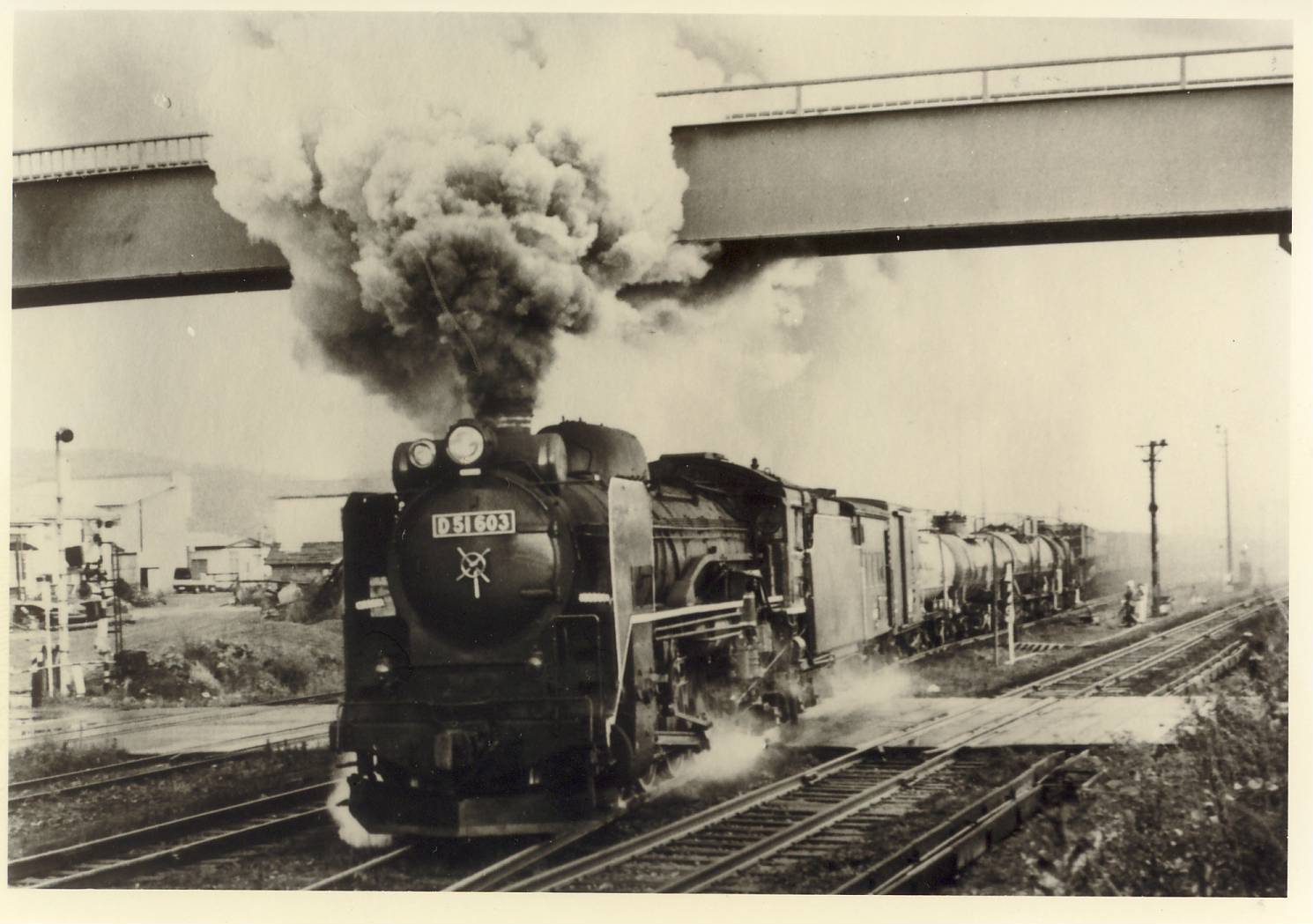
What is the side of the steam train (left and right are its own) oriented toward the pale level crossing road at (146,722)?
right

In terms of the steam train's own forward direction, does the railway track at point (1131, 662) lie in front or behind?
behind

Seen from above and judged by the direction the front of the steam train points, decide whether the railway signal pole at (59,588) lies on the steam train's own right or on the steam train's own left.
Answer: on the steam train's own right

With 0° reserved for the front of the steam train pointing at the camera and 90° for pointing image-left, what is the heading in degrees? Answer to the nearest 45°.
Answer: approximately 45°

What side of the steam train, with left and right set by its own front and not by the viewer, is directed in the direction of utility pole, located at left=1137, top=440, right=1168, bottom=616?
back
